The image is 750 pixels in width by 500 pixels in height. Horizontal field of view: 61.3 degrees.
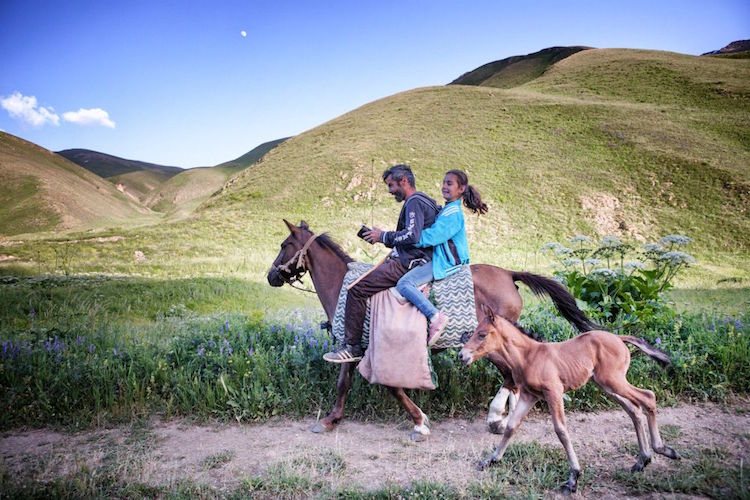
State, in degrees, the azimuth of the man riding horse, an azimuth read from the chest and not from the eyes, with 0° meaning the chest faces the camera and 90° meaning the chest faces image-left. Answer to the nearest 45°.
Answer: approximately 90°

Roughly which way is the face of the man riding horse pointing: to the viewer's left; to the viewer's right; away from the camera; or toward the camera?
to the viewer's left

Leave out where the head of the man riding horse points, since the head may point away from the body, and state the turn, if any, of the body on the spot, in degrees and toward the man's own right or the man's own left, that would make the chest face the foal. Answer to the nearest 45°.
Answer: approximately 135° to the man's own left
